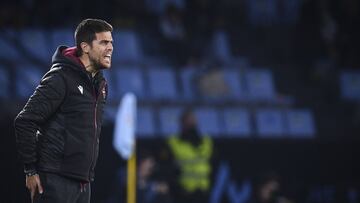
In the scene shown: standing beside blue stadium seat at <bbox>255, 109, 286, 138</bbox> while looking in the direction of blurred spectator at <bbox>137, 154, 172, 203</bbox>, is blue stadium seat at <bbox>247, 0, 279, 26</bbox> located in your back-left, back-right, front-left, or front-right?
back-right

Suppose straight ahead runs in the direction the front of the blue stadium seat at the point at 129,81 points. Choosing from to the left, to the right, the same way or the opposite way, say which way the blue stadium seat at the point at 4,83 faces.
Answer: the same way

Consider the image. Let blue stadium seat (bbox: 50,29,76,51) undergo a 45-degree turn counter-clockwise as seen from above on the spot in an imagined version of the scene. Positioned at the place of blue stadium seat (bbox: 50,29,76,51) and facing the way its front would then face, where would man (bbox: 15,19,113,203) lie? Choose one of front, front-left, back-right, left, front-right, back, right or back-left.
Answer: front-right

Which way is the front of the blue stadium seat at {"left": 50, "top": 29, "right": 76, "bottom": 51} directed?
toward the camera

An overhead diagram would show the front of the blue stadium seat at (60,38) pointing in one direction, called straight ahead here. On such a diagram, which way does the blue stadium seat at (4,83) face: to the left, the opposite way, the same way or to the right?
the same way

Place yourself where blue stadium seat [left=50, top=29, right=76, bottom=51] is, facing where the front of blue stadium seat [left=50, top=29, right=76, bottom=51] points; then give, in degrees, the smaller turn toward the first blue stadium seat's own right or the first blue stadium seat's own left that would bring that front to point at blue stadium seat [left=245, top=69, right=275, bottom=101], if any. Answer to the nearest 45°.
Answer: approximately 90° to the first blue stadium seat's own left

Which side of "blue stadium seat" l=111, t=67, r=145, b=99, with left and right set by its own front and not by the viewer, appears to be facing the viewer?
front

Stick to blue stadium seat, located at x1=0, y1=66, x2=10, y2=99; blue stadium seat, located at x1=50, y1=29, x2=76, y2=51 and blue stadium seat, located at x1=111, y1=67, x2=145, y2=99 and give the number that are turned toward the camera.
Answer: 3

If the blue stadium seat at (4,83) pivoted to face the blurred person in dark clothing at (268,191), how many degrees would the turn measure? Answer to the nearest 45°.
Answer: approximately 45° to its left

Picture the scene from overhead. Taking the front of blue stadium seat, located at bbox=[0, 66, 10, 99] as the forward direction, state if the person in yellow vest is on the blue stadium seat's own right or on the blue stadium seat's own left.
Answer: on the blue stadium seat's own left

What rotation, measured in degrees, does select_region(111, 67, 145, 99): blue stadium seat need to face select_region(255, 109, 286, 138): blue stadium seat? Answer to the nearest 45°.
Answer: approximately 90° to its left

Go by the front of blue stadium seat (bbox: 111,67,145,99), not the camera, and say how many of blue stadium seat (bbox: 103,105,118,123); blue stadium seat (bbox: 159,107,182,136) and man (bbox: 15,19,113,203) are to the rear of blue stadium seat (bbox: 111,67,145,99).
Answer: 0

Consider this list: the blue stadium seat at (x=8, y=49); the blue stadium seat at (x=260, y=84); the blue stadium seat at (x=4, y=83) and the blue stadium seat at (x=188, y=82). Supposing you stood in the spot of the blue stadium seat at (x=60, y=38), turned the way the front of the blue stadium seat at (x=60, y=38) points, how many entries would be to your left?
2

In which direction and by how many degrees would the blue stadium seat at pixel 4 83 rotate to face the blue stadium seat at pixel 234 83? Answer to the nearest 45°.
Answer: approximately 90° to its left

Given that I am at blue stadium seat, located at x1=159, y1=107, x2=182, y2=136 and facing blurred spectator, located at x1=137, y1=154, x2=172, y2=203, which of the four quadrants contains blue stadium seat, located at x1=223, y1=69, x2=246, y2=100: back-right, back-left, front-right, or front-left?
back-left
